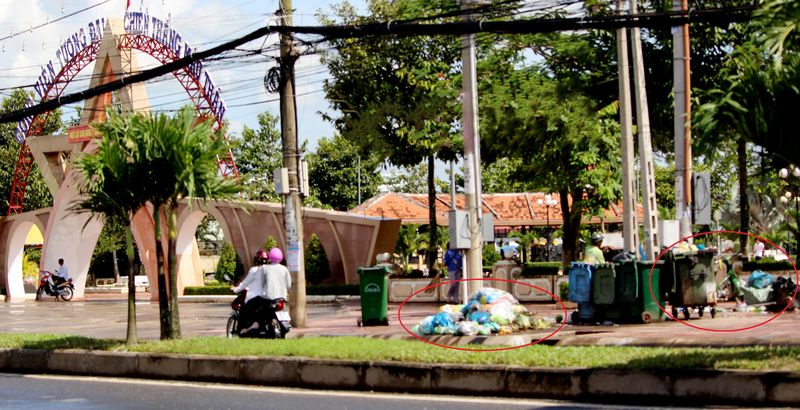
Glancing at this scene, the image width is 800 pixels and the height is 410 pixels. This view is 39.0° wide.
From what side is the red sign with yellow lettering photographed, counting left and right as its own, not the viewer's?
front

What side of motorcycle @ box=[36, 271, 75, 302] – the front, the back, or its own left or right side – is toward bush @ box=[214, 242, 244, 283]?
back

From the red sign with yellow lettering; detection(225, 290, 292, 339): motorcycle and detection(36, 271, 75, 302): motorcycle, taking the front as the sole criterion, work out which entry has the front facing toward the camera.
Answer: the red sign with yellow lettering

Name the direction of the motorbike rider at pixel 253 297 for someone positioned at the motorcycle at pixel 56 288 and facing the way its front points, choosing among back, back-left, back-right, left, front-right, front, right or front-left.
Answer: left

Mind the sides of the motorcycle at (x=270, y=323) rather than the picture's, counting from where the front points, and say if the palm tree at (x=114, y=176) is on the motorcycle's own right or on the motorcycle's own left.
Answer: on the motorcycle's own left

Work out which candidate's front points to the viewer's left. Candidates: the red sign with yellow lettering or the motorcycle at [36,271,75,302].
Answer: the motorcycle

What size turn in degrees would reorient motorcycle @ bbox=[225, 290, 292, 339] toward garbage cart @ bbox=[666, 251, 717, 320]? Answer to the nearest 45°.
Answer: approximately 135° to its right

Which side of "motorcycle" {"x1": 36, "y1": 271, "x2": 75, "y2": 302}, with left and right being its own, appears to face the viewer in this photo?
left

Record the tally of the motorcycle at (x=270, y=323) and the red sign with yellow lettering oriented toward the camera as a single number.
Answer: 1

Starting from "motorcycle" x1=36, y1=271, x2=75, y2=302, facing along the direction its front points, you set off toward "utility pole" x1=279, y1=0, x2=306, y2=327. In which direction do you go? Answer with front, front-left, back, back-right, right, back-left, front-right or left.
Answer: left

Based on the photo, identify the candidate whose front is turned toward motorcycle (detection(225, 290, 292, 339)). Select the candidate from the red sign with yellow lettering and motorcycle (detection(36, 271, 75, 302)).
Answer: the red sign with yellow lettering

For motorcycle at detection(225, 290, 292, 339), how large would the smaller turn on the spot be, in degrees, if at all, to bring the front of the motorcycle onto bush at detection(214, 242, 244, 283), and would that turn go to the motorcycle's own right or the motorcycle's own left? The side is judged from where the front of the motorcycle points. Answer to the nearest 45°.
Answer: approximately 45° to the motorcycle's own right

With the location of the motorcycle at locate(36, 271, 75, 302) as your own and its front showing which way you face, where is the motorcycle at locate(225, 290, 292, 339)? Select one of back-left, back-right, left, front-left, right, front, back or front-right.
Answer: left
